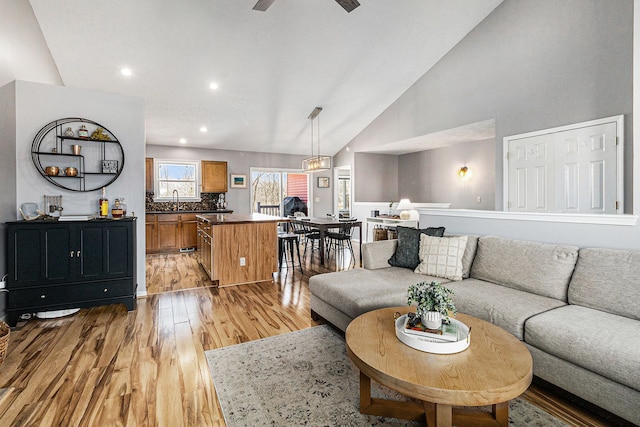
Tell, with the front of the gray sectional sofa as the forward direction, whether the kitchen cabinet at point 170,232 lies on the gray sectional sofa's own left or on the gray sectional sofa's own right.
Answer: on the gray sectional sofa's own right

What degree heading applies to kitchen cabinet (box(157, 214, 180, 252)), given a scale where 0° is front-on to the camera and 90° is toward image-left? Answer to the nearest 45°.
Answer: approximately 0°

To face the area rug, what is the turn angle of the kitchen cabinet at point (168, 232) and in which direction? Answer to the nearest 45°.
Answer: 0° — it already faces it

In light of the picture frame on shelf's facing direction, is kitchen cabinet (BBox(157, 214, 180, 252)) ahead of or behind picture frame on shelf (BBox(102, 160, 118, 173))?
behind

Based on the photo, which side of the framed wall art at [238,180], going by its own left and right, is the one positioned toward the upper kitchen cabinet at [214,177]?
right

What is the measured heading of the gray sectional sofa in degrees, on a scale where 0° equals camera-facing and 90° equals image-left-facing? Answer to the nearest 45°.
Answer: approximately 45°

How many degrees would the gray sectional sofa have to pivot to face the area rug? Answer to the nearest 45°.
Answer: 0° — it already faces it

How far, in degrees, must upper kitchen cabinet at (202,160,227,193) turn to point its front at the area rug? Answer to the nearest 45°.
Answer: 0° — it already faces it

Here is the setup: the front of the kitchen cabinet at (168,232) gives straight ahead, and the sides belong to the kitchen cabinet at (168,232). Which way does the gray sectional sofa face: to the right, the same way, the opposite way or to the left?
to the right
